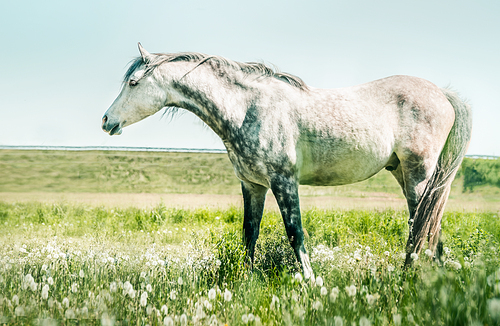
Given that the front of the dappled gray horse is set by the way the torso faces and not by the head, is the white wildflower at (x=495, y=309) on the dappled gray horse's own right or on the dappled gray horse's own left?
on the dappled gray horse's own left

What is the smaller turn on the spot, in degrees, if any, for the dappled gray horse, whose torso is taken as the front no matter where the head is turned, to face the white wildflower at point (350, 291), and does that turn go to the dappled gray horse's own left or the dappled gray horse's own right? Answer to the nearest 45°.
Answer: approximately 90° to the dappled gray horse's own left

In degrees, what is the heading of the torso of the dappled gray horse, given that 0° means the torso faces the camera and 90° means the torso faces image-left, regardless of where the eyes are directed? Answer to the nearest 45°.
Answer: approximately 90°

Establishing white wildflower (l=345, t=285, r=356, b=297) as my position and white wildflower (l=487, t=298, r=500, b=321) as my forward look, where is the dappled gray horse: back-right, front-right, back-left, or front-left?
back-left
